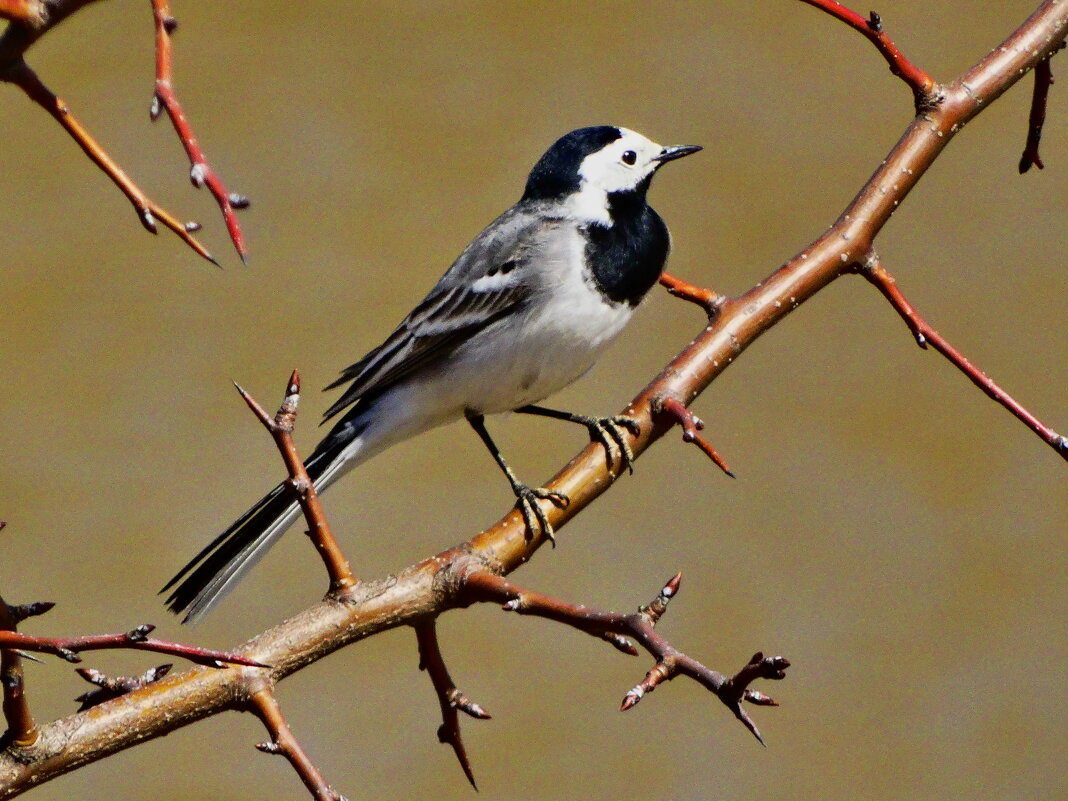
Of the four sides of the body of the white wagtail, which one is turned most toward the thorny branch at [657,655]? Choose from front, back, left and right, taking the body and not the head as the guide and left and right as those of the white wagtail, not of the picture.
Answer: front

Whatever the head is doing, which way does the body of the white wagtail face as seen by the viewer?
to the viewer's right
